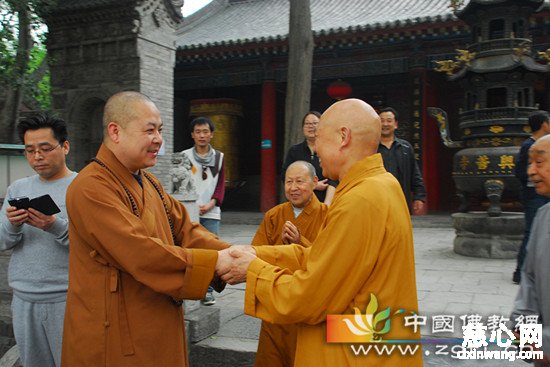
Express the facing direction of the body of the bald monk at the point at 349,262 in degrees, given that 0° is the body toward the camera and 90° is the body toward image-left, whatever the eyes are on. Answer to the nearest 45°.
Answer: approximately 135°

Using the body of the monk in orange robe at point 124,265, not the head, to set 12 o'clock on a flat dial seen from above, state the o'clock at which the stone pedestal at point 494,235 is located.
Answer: The stone pedestal is roughly at 9 o'clock from the monk in orange robe.

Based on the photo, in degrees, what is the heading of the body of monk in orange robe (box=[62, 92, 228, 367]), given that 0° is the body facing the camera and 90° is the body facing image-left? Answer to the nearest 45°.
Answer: approximately 315°

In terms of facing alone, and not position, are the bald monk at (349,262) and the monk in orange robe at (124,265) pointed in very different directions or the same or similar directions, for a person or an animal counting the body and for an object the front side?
very different directions

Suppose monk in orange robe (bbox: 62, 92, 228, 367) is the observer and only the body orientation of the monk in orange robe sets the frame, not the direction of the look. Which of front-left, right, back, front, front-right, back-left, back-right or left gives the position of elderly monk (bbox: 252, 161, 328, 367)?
left

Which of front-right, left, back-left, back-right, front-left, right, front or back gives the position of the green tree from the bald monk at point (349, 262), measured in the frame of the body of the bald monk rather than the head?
front

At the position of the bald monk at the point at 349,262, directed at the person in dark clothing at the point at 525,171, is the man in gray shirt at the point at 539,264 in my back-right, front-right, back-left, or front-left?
front-right

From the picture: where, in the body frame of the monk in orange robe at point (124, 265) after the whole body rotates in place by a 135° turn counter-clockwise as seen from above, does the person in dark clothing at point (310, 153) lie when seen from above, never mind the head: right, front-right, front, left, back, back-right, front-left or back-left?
front-right

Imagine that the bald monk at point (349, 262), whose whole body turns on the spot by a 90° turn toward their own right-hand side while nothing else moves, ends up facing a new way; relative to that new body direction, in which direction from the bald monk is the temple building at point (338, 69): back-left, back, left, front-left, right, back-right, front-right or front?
front-left

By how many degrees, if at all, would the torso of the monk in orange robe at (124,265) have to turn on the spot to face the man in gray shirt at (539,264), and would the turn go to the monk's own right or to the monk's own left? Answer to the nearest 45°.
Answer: approximately 45° to the monk's own left

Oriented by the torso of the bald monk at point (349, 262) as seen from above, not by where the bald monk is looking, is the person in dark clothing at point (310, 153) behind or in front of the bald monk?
in front

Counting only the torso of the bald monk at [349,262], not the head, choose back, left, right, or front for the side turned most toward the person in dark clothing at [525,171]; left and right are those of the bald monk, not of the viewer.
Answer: right

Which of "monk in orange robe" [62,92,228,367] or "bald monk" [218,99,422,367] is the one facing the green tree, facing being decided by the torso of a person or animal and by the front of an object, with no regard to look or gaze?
the bald monk

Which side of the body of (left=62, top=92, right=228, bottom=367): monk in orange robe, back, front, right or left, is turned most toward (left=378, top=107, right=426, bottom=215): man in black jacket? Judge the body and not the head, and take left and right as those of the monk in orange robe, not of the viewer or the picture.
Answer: left
